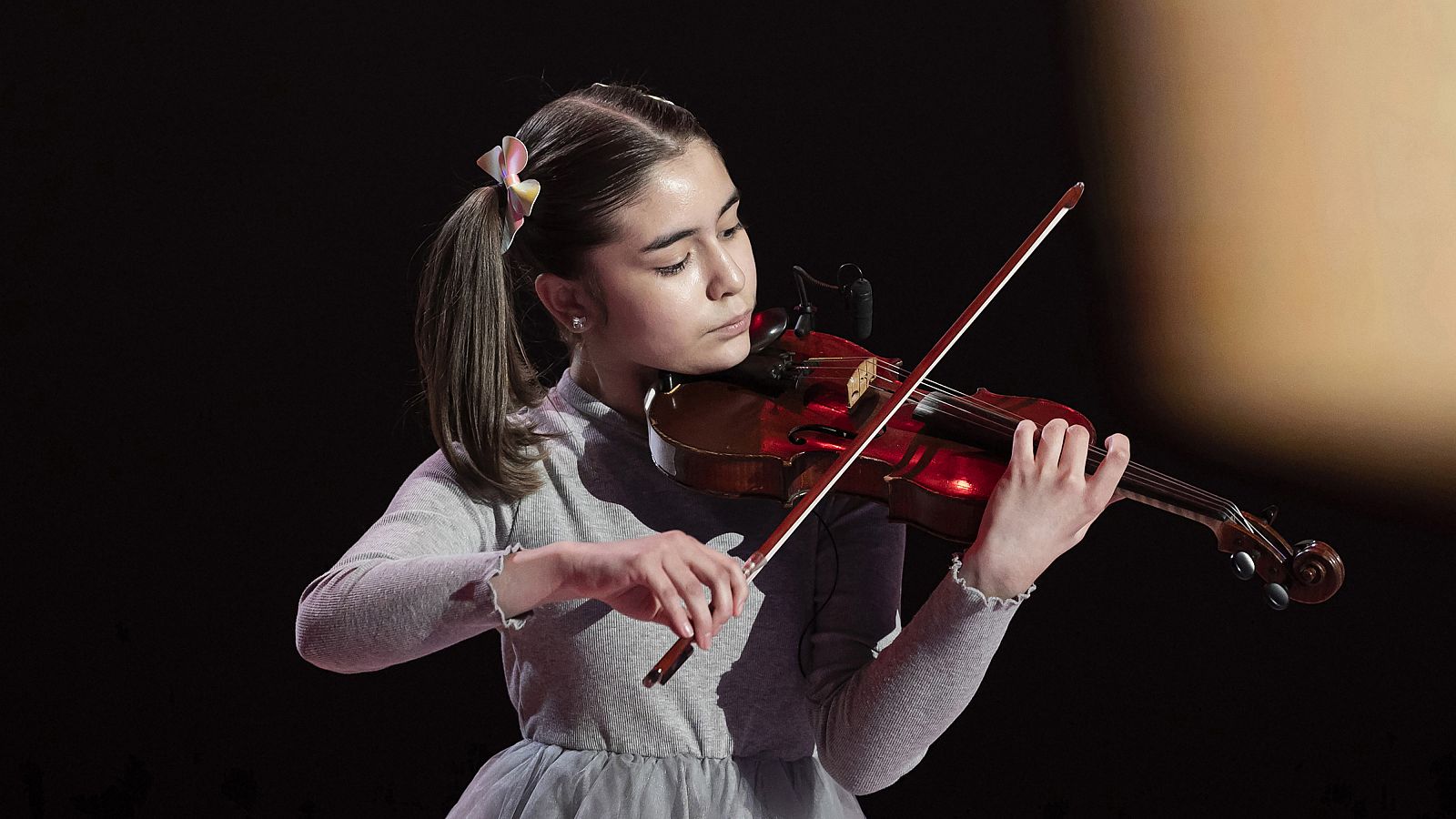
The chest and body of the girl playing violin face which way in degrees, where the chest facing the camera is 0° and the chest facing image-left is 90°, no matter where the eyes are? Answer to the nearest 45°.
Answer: approximately 315°
